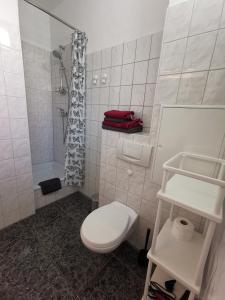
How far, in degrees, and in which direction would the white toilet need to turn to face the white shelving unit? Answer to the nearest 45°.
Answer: approximately 90° to its left

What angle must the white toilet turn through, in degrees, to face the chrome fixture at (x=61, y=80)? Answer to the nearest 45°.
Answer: approximately 90° to its right

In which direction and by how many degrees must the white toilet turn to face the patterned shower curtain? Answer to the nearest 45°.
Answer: approximately 90° to its right

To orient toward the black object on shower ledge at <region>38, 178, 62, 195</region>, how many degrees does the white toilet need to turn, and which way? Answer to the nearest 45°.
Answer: approximately 90° to its right

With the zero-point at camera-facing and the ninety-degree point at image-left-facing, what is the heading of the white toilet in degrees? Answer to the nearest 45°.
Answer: approximately 45°
